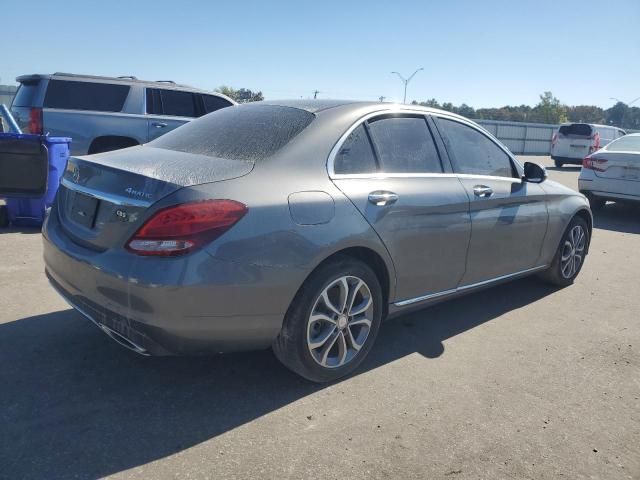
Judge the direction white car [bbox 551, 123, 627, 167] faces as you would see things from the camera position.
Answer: facing away from the viewer and to the right of the viewer

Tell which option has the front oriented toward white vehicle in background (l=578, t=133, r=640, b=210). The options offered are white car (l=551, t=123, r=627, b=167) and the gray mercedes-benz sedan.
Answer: the gray mercedes-benz sedan

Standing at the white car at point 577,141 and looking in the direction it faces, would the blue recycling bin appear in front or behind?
behind

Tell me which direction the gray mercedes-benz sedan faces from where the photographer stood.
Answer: facing away from the viewer and to the right of the viewer

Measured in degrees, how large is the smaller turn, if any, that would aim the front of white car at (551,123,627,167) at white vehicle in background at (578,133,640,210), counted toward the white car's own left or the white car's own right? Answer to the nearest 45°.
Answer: approximately 135° to the white car's own right

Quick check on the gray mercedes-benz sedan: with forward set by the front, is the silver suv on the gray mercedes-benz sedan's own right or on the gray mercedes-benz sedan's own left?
on the gray mercedes-benz sedan's own left

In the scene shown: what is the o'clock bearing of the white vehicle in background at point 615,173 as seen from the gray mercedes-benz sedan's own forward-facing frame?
The white vehicle in background is roughly at 12 o'clock from the gray mercedes-benz sedan.

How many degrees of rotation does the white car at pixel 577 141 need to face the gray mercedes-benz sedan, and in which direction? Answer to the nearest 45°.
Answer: approximately 135° to its right

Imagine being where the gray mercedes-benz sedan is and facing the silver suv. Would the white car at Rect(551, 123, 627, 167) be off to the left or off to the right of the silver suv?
right

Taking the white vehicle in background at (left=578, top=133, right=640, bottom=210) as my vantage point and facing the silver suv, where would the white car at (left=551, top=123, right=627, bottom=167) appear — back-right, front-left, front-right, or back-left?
back-right
